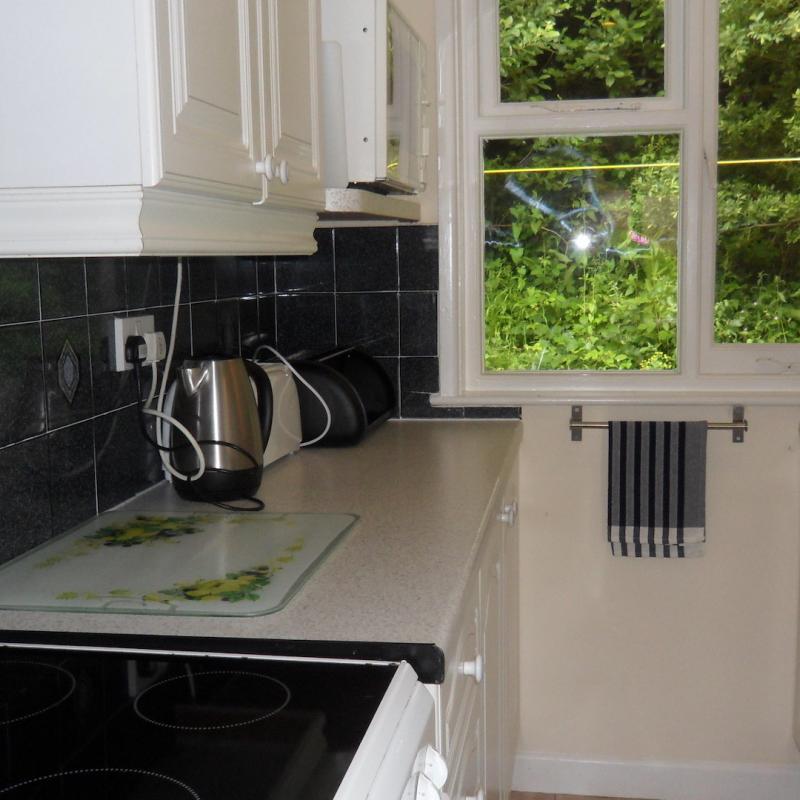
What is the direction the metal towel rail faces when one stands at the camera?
facing the viewer

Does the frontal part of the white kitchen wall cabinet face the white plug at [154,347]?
no

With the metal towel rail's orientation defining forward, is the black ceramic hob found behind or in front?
in front

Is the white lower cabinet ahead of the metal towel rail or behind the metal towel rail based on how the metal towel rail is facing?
ahead

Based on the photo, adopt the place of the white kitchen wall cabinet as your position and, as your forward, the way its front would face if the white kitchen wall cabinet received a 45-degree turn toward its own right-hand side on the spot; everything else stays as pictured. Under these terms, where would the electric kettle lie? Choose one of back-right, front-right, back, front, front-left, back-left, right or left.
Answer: back

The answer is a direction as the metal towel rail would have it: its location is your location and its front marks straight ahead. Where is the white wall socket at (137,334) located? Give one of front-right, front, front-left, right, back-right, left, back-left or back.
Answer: front-right

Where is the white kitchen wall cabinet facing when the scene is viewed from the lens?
facing the viewer and to the right of the viewer

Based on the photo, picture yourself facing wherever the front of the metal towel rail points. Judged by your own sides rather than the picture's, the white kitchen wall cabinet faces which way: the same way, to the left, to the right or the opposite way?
to the left

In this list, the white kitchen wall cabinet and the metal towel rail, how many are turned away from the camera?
0

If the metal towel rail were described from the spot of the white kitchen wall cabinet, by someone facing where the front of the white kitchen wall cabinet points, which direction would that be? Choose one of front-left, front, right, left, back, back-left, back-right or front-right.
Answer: left

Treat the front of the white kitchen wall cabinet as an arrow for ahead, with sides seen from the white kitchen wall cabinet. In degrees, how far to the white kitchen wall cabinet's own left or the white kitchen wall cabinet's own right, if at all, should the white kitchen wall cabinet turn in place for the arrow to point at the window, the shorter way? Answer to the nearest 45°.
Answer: approximately 90° to the white kitchen wall cabinet's own left

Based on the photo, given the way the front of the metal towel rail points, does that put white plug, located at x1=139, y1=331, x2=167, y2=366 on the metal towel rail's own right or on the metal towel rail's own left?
on the metal towel rail's own right

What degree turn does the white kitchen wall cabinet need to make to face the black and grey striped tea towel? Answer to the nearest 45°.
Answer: approximately 90° to its left
